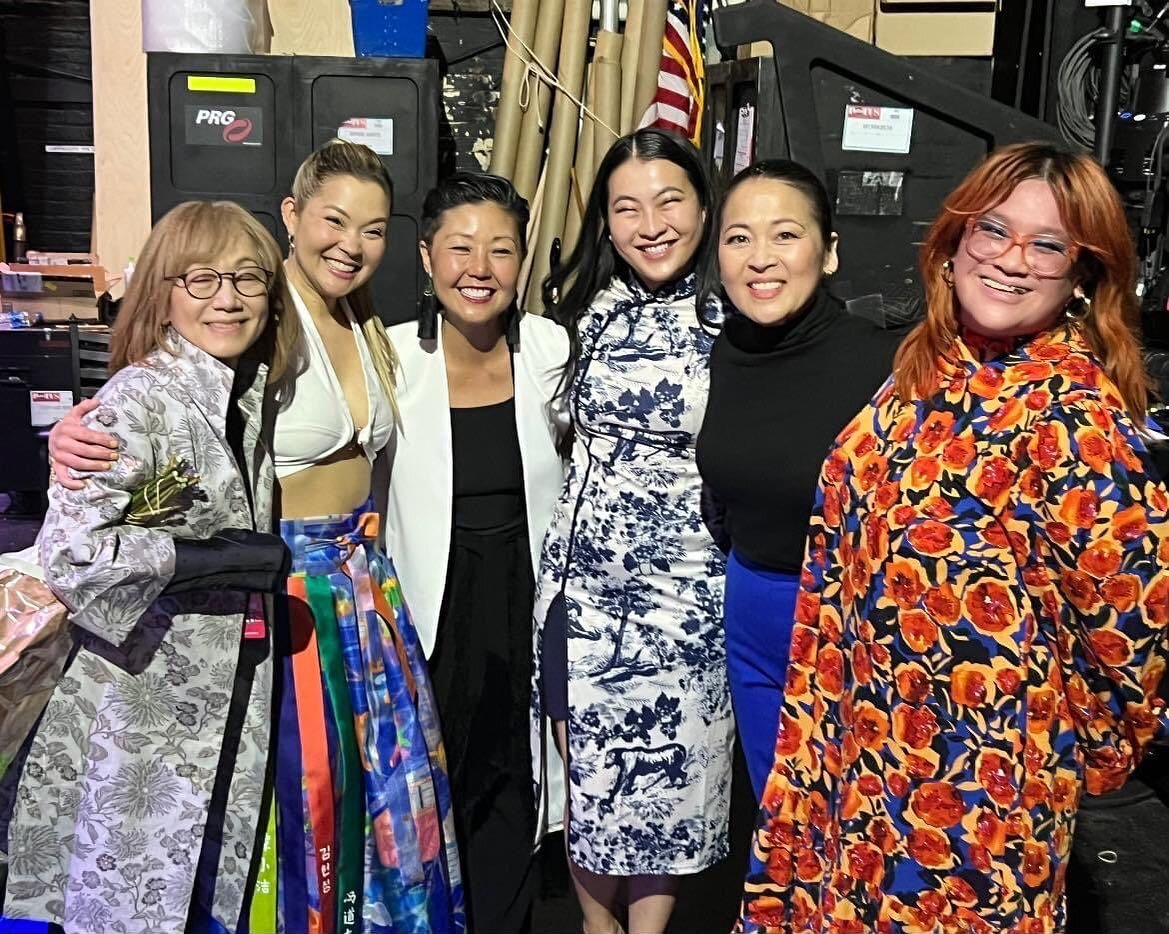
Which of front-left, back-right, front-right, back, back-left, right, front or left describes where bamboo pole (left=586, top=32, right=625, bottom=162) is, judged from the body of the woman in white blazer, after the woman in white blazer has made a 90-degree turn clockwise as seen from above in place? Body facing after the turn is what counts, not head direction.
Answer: right

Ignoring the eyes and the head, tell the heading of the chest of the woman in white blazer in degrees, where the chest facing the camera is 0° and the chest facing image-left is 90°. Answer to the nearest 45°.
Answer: approximately 0°

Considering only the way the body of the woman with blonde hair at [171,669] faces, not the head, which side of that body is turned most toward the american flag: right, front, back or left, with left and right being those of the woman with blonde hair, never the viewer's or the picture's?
left

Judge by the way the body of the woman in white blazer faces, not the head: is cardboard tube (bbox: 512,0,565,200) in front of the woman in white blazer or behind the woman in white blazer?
behind

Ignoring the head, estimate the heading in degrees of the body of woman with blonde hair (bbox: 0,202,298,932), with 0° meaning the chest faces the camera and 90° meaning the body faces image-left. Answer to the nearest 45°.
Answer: approximately 315°

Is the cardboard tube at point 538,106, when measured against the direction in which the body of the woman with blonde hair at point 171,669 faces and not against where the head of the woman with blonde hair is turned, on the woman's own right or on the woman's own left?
on the woman's own left

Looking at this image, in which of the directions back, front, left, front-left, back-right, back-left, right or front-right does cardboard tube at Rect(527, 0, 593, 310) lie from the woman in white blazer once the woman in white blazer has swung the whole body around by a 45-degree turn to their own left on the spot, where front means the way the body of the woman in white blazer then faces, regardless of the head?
back-left

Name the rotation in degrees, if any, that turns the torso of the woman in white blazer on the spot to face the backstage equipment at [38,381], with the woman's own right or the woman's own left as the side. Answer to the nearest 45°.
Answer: approximately 135° to the woman's own right

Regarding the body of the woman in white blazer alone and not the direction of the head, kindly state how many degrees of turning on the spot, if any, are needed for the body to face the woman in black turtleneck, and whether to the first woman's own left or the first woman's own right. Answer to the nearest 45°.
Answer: approximately 45° to the first woman's own left

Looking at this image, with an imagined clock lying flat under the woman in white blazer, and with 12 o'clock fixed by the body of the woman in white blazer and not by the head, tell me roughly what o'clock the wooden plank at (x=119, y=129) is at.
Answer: The wooden plank is roughly at 5 o'clock from the woman in white blazer.

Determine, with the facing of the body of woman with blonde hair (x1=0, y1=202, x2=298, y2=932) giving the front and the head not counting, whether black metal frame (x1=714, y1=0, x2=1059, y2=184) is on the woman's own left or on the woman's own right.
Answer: on the woman's own left

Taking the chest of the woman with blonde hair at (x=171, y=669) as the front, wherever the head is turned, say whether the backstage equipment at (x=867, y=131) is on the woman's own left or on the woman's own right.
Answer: on the woman's own left
